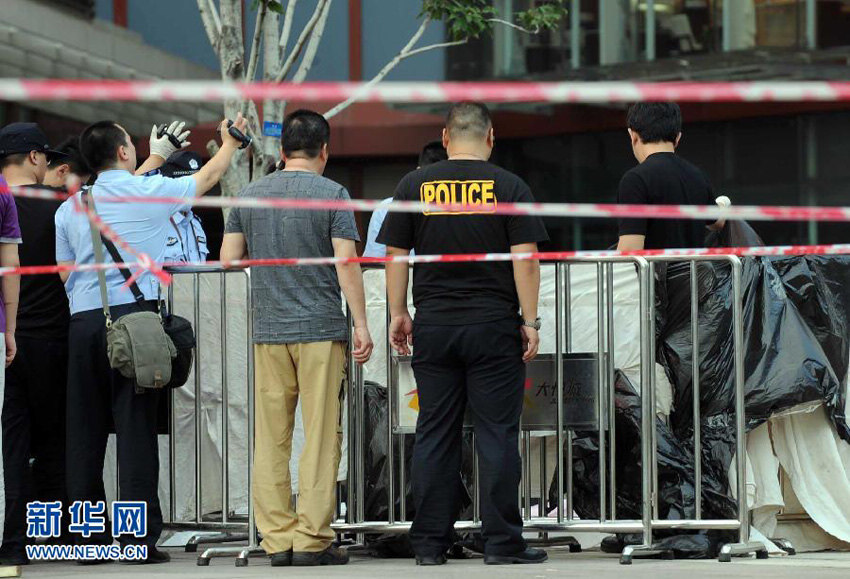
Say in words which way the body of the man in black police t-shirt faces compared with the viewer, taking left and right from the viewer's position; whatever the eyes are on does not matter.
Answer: facing away from the viewer

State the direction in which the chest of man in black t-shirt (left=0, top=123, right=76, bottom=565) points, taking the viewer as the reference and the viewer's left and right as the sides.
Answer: facing away from the viewer and to the right of the viewer

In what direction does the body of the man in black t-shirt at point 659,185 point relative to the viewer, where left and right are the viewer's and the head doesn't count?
facing away from the viewer and to the left of the viewer

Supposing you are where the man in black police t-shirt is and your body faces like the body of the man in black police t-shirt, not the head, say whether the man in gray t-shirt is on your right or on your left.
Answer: on your left

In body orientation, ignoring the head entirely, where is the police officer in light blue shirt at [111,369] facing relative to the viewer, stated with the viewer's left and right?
facing away from the viewer and to the right of the viewer

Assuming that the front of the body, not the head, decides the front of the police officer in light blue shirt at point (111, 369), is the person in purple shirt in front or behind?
behind

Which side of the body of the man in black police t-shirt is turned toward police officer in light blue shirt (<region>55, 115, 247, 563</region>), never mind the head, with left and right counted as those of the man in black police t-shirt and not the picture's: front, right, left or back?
left

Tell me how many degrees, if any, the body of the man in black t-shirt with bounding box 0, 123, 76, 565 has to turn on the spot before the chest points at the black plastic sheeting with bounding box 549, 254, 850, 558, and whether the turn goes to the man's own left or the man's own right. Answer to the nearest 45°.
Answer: approximately 45° to the man's own right

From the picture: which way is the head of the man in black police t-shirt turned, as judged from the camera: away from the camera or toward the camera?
away from the camera
